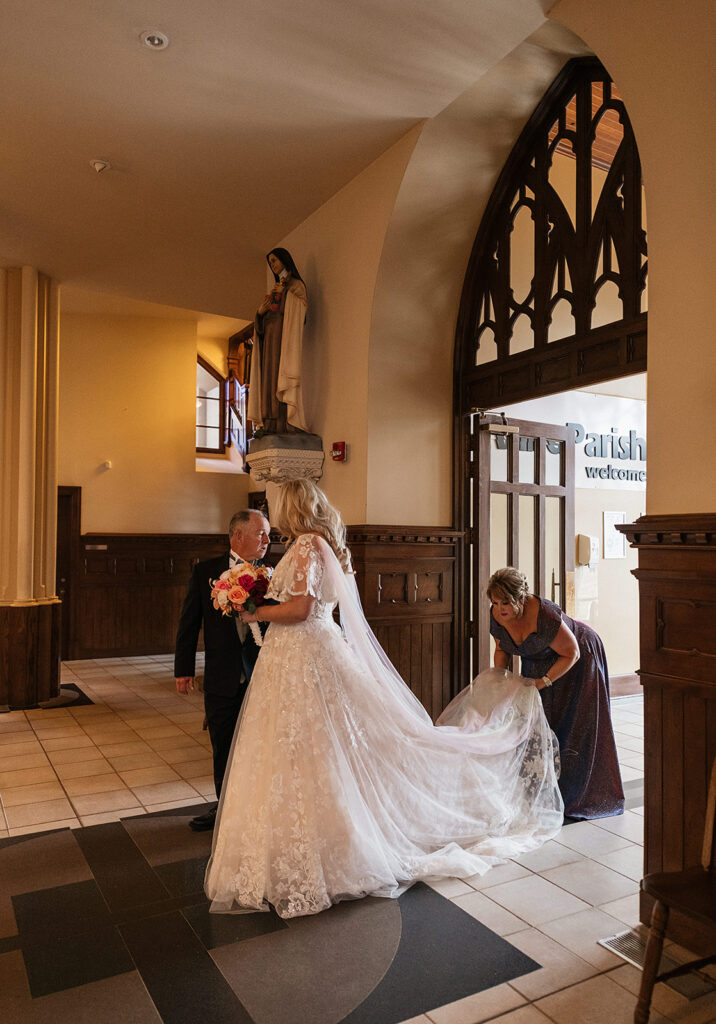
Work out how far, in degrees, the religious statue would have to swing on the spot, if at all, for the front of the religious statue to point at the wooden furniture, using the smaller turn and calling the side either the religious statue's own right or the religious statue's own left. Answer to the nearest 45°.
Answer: approximately 45° to the religious statue's own left

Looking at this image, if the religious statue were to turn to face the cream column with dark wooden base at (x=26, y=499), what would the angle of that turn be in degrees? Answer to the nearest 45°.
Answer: approximately 90° to its right

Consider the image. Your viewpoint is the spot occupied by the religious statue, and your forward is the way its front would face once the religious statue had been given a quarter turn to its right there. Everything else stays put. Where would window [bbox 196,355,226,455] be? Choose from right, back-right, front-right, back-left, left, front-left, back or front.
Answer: front-right

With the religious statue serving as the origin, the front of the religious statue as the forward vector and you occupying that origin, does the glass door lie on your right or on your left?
on your left

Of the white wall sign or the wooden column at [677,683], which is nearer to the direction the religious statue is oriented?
the wooden column

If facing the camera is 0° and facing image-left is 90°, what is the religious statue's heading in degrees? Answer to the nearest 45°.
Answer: approximately 45°

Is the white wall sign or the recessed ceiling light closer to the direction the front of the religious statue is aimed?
the recessed ceiling light

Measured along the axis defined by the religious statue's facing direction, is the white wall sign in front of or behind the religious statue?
behind

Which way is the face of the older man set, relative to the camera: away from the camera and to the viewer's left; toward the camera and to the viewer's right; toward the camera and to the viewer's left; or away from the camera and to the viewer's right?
toward the camera and to the viewer's right
